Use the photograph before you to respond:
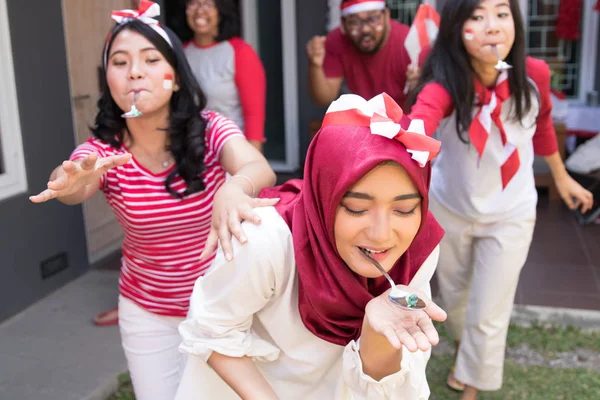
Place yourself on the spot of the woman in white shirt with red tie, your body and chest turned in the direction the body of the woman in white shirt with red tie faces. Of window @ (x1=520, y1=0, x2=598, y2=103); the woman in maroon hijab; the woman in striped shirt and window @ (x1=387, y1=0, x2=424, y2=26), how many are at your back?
2

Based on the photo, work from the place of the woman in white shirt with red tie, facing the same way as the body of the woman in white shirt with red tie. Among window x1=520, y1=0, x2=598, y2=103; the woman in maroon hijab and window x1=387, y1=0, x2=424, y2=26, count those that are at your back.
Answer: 2

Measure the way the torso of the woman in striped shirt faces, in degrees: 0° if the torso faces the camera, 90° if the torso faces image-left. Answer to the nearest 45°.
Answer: approximately 0°

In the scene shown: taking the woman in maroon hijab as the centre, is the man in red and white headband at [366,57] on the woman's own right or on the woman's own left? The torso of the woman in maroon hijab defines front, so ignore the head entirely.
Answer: on the woman's own left

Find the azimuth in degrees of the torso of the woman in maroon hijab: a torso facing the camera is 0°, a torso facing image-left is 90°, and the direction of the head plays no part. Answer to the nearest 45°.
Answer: approximately 315°

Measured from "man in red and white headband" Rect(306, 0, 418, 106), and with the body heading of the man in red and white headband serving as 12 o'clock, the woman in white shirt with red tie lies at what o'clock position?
The woman in white shirt with red tie is roughly at 11 o'clock from the man in red and white headband.

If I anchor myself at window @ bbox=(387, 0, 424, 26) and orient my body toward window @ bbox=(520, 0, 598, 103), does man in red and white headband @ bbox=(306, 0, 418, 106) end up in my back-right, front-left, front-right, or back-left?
back-right

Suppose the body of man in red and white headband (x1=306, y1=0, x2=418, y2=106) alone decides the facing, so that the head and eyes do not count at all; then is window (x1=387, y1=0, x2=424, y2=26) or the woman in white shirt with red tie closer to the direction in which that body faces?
the woman in white shirt with red tie

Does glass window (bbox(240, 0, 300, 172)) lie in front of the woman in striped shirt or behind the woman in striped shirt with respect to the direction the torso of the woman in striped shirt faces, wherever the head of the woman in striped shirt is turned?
behind

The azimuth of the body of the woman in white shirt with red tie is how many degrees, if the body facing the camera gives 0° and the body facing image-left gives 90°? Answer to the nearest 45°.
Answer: approximately 0°

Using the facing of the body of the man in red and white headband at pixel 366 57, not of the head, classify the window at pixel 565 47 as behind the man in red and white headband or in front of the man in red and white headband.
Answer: behind

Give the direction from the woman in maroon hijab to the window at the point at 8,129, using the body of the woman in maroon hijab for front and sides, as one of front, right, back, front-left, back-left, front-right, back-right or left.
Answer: back
